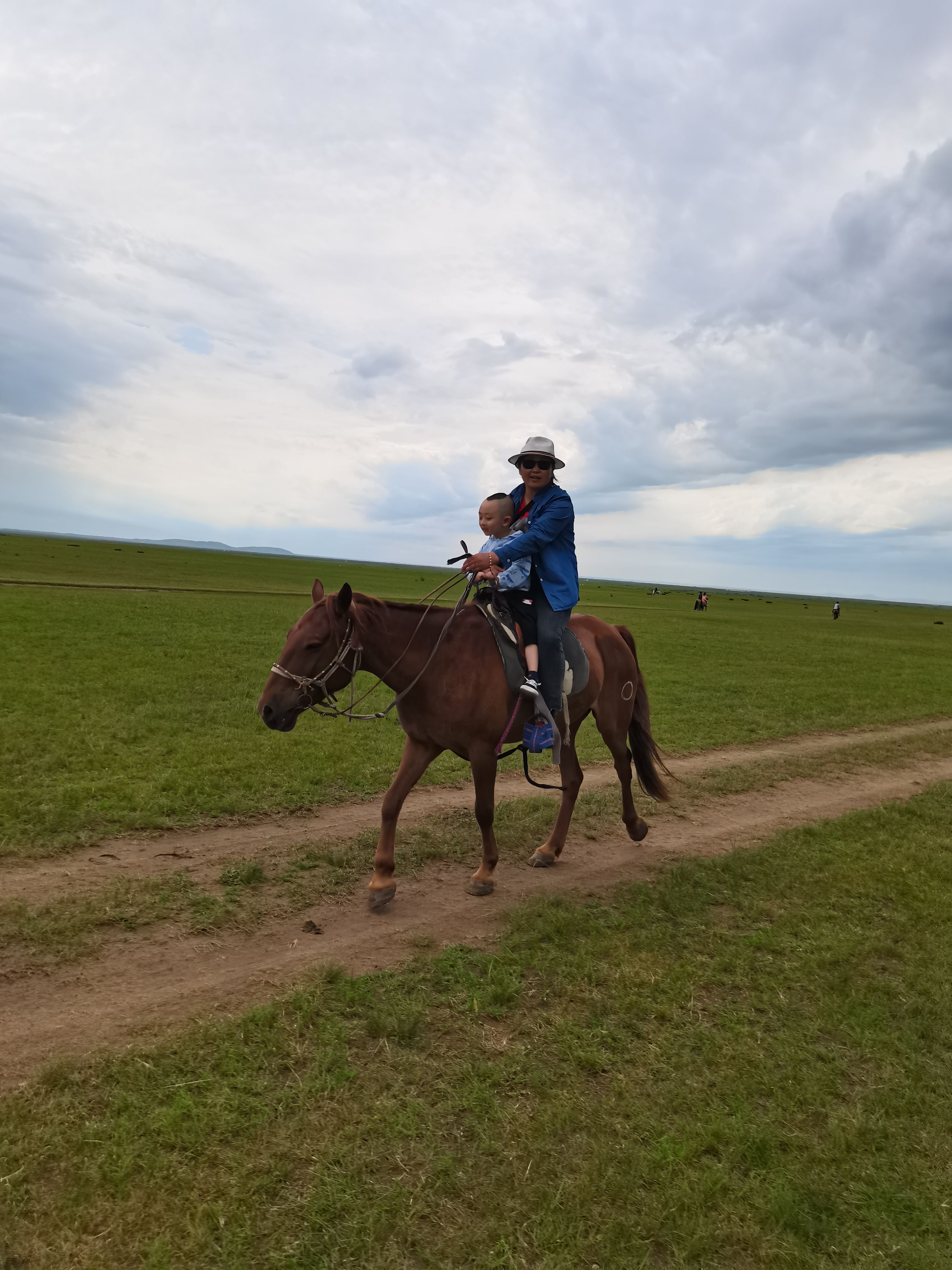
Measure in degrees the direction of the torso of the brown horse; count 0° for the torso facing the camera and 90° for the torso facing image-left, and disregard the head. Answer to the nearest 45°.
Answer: approximately 45°

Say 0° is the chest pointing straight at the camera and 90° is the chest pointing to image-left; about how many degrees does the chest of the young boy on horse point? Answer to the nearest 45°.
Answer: approximately 45°
